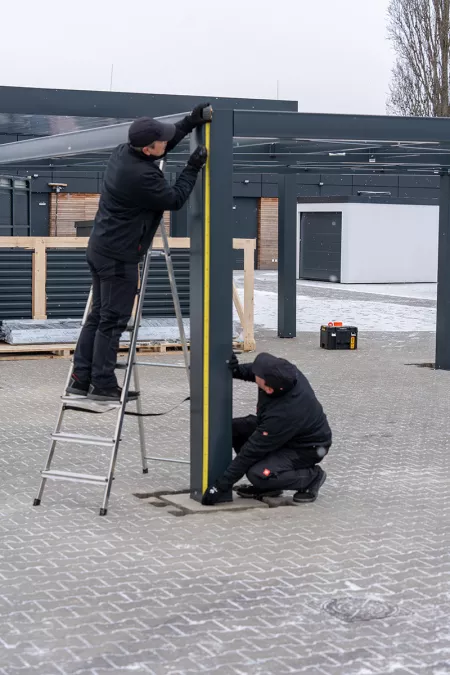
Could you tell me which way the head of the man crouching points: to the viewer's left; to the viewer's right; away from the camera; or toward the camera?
to the viewer's left

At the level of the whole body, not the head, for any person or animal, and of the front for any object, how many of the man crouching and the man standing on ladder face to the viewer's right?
1

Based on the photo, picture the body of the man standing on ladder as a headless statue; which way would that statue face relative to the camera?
to the viewer's right

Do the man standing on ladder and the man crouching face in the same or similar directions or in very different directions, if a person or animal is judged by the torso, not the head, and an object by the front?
very different directions

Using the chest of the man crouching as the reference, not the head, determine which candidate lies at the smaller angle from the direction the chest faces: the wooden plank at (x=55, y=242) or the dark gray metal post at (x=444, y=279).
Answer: the wooden plank

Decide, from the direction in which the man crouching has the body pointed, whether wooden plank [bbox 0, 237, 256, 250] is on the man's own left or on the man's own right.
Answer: on the man's own right

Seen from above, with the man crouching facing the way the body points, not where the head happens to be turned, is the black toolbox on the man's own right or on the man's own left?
on the man's own right

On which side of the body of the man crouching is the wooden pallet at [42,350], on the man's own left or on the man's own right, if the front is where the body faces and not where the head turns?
on the man's own right

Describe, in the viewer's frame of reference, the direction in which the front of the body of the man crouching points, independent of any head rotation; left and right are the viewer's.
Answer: facing to the left of the viewer
